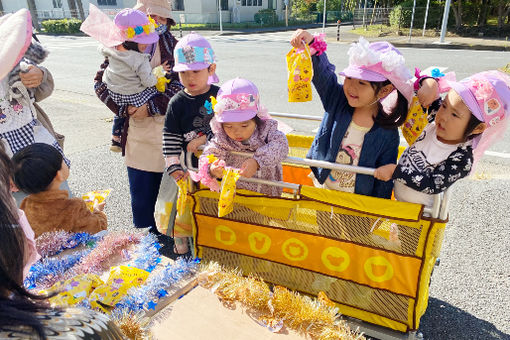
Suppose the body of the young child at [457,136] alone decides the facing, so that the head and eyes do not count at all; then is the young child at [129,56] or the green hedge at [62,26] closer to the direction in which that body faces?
the young child

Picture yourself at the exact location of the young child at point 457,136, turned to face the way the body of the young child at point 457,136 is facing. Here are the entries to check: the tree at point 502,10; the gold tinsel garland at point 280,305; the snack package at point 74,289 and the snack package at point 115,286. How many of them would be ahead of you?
3

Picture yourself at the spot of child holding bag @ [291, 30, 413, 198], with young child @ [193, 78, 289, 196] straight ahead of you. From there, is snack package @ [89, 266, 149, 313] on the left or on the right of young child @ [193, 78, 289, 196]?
left

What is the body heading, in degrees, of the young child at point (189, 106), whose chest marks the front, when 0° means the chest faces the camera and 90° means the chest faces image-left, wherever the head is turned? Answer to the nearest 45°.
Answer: approximately 0°

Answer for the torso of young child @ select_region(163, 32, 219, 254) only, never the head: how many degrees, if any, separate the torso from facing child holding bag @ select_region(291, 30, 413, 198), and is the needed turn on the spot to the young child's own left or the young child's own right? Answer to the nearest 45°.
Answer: approximately 45° to the young child's own left

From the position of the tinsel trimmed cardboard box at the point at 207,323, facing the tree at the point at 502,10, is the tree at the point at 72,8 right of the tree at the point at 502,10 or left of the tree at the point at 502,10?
left

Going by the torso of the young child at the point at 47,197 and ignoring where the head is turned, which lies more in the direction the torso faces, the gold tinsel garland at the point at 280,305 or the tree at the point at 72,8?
the tree
